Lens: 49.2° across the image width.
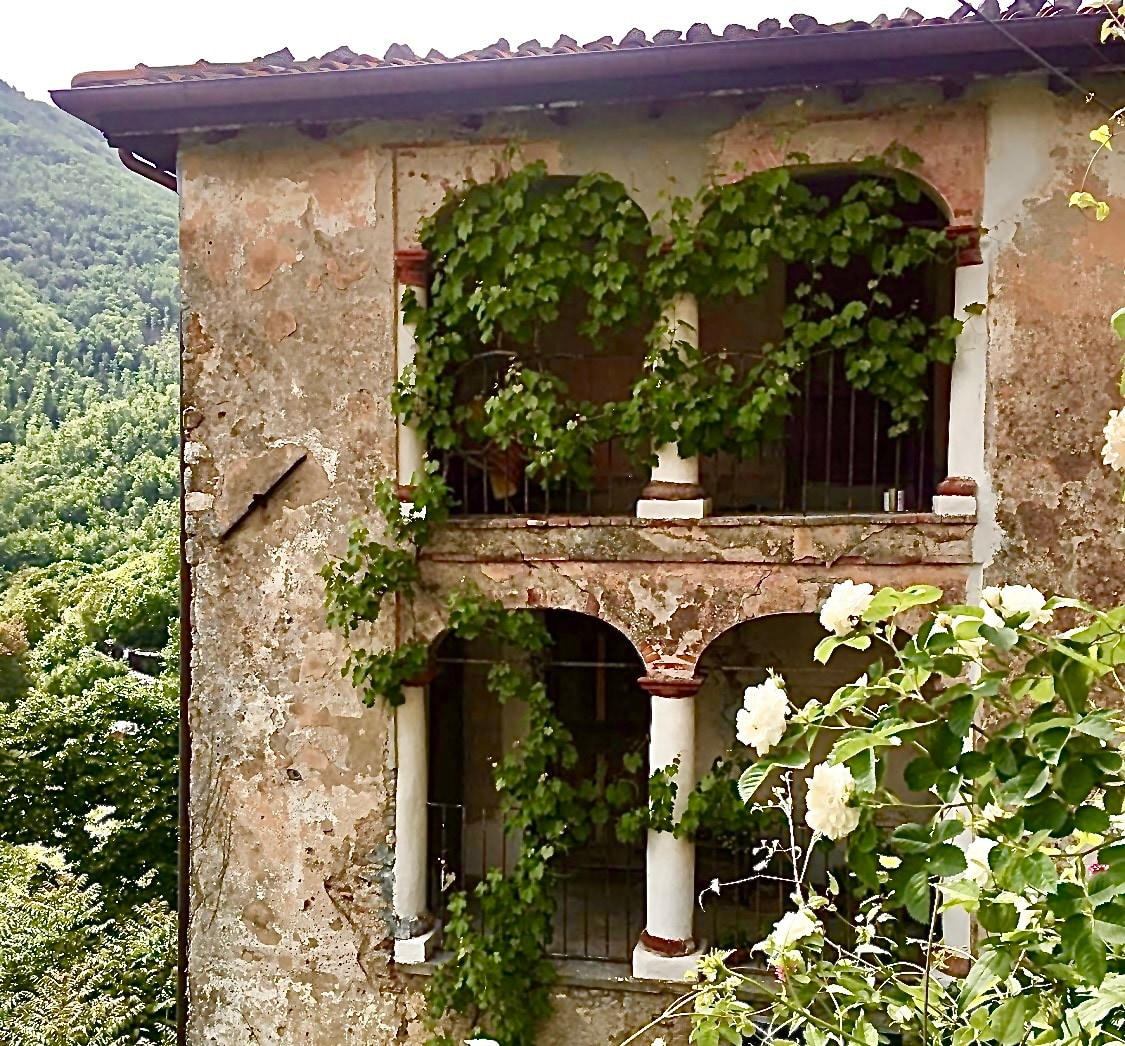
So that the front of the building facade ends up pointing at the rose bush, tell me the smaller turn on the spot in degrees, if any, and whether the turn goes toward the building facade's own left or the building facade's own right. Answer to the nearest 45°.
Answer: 0° — it already faces it

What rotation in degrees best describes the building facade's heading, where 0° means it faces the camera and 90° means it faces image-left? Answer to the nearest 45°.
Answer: approximately 0°
